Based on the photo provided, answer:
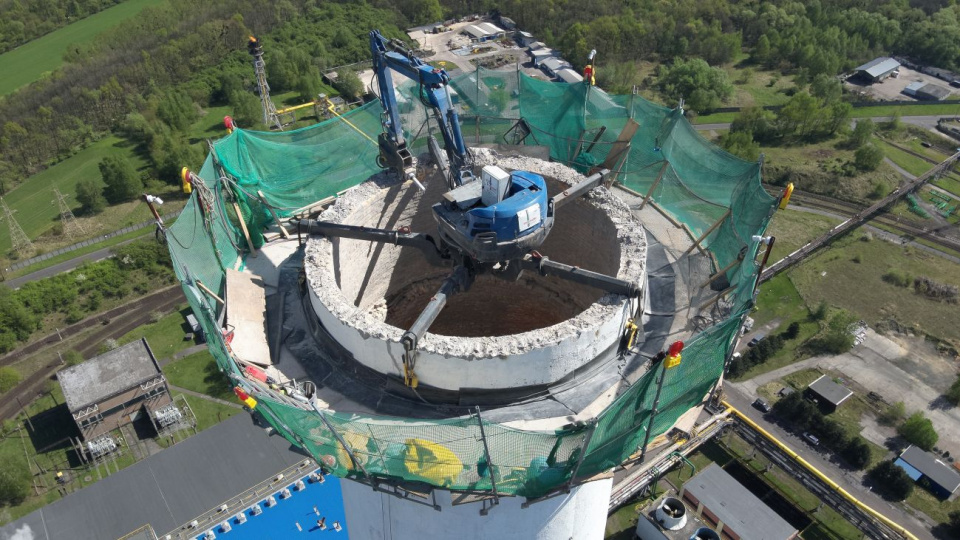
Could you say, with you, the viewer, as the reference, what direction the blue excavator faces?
facing away from the viewer and to the left of the viewer
